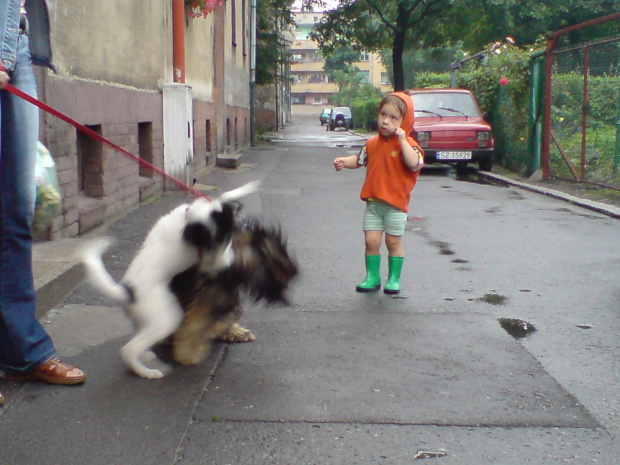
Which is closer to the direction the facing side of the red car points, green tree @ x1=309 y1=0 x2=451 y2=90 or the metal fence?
the metal fence

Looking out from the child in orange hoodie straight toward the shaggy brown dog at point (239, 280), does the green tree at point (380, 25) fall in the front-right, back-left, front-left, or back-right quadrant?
back-right

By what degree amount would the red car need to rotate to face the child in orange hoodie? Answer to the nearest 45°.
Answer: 0° — it already faces them

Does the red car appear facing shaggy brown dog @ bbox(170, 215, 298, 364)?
yes

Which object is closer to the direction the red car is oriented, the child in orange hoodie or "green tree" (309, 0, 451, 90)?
the child in orange hoodie

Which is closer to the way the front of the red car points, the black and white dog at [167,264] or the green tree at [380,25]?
the black and white dog

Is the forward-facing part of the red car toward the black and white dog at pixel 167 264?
yes

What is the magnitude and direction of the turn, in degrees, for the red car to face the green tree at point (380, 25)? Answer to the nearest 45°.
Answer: approximately 180°

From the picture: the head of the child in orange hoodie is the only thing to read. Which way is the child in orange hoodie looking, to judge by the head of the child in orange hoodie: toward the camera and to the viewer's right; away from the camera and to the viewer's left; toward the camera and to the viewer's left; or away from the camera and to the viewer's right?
toward the camera and to the viewer's left

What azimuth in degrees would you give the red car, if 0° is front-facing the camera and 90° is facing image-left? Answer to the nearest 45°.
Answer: approximately 0°
